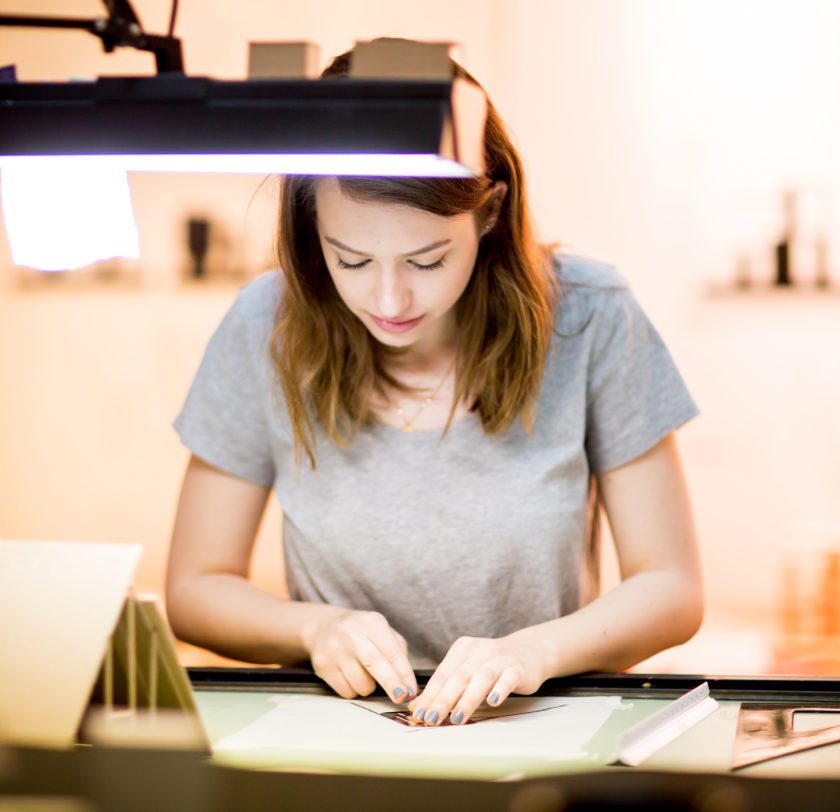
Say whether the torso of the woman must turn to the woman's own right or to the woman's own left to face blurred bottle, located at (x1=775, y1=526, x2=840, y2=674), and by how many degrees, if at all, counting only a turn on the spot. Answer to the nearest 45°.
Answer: approximately 135° to the woman's own left

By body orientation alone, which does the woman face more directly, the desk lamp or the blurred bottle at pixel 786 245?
the desk lamp

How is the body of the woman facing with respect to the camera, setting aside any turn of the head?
toward the camera

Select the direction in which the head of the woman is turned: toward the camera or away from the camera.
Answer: toward the camera

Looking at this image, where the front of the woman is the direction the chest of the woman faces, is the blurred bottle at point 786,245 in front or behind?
behind

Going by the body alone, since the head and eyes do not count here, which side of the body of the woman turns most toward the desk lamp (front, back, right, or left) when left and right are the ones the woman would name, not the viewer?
front
